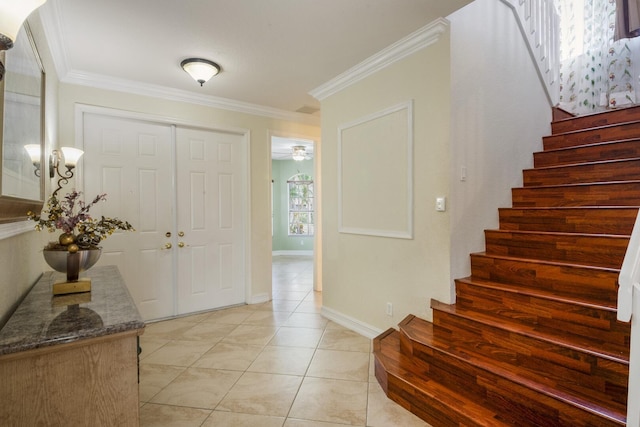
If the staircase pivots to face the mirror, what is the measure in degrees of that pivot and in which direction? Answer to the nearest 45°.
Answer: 0° — it already faces it

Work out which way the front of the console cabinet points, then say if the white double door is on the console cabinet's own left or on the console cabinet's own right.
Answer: on the console cabinet's own left

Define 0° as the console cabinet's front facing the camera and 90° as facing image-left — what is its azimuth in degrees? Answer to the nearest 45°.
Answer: approximately 270°

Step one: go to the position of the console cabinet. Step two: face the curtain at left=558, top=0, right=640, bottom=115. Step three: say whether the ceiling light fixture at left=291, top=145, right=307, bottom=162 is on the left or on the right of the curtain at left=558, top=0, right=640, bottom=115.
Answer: left

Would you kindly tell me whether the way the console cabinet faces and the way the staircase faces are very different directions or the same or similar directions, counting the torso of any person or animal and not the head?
very different directions

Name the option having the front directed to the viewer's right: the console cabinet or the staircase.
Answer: the console cabinet

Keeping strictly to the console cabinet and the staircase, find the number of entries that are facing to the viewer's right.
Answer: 1

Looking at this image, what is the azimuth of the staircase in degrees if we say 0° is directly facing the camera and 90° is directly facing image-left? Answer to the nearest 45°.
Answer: approximately 45°
